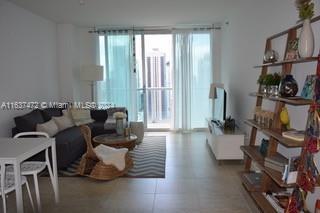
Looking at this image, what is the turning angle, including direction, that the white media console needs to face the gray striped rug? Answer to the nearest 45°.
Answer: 0° — it already faces it

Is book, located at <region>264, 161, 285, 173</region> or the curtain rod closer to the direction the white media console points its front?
the curtain rod

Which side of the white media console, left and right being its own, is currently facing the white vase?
left

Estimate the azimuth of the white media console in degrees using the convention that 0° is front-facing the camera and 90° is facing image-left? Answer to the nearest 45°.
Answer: approximately 90°

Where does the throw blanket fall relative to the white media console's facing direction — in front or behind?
in front

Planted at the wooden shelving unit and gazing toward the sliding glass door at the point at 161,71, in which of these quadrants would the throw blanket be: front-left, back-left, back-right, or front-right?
front-left

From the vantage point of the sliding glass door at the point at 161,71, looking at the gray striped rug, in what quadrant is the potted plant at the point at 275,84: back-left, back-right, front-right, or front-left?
front-left

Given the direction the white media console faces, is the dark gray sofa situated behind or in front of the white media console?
in front

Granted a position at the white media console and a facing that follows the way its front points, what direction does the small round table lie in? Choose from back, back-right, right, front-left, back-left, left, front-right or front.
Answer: front

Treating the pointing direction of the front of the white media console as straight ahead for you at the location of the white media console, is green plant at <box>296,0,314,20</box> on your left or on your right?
on your left

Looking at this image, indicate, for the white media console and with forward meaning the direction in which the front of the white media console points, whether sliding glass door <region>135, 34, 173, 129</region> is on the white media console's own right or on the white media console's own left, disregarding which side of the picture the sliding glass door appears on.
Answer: on the white media console's own right

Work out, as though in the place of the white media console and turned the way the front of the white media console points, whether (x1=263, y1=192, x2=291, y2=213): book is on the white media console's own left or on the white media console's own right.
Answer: on the white media console's own left

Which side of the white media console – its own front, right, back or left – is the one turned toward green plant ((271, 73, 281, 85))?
left
